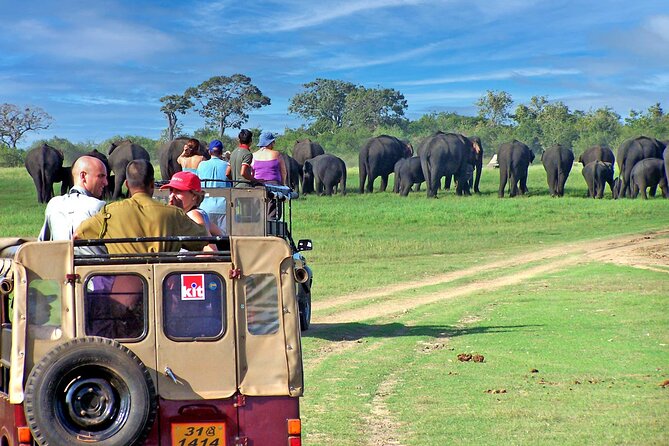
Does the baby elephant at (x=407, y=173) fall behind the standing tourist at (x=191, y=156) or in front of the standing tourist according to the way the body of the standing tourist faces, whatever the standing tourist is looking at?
in front

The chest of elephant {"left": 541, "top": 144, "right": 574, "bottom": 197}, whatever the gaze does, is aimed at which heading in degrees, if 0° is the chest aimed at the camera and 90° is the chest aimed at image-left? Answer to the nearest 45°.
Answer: approximately 180°

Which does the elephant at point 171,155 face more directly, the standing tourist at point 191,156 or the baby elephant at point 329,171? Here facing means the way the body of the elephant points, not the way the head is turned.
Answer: the baby elephant

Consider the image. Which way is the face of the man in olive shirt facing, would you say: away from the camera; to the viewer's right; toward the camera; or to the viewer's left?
away from the camera

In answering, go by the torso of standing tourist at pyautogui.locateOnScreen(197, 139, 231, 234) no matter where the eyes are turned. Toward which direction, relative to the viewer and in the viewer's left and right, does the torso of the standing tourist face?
facing away from the viewer

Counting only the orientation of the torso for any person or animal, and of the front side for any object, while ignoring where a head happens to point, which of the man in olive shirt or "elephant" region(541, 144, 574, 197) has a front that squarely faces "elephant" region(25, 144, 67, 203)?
the man in olive shirt

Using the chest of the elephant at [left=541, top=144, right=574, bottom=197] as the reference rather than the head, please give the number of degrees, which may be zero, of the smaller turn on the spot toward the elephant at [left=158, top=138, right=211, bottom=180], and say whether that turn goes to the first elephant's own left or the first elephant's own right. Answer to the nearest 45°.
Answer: approximately 135° to the first elephant's own left

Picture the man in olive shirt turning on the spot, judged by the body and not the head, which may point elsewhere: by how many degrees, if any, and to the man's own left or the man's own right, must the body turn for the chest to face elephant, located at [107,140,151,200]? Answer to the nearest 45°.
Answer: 0° — they already face it

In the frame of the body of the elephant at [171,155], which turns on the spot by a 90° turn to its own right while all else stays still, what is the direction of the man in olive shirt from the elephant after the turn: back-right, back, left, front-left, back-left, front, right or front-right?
front-right

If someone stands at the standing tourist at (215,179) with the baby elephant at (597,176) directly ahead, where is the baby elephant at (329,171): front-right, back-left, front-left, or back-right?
front-left

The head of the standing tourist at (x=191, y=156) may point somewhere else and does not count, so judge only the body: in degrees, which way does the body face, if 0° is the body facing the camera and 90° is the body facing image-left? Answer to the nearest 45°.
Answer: approximately 180°

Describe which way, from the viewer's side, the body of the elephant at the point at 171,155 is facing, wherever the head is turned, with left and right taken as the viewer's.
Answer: facing away from the viewer and to the right of the viewer
